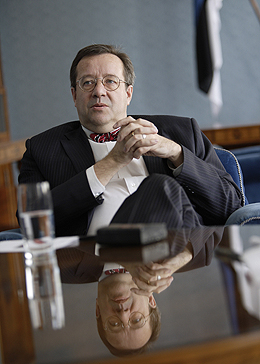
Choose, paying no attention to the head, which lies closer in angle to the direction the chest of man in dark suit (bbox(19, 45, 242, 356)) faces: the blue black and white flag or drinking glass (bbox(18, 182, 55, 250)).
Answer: the drinking glass

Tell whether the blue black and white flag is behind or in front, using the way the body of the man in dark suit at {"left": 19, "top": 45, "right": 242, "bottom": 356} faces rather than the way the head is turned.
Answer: behind

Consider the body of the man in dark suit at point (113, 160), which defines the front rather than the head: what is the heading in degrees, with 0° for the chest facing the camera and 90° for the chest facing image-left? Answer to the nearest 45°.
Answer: approximately 0°

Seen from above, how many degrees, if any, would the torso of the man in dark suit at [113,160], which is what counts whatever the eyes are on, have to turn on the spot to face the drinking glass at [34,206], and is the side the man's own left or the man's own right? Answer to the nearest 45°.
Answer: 0° — they already face it
